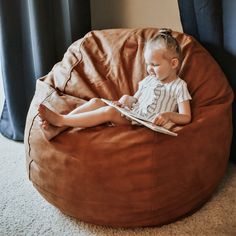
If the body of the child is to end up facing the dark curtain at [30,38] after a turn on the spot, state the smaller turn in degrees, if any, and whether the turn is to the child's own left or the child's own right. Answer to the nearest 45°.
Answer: approximately 90° to the child's own right

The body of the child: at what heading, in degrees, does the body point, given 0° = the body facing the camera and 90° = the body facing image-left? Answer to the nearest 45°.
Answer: approximately 45°
